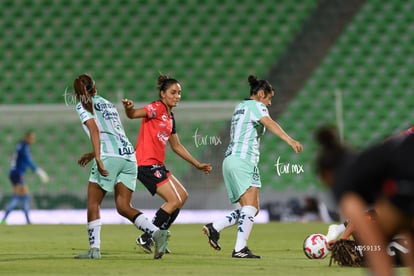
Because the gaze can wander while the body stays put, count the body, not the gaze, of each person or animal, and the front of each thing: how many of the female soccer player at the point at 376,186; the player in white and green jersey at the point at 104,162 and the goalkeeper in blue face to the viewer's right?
1

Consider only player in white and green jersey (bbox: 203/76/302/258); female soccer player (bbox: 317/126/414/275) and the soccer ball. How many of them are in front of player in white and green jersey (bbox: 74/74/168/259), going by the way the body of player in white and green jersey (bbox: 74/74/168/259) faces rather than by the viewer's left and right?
0

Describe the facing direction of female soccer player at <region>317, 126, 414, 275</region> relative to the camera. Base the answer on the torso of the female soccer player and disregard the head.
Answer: to the viewer's left

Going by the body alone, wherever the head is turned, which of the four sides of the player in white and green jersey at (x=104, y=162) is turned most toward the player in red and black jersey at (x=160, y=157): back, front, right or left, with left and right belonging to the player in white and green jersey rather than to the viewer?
right

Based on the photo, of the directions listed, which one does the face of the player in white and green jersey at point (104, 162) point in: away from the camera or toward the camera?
away from the camera

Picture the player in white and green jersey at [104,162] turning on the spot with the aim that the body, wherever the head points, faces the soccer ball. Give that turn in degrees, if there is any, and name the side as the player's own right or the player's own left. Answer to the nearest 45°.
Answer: approximately 135° to the player's own right

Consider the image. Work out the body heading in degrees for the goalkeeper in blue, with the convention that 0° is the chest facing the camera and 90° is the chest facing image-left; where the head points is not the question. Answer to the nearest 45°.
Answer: approximately 270°

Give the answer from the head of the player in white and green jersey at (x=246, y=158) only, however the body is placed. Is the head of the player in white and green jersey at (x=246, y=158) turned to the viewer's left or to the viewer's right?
to the viewer's right

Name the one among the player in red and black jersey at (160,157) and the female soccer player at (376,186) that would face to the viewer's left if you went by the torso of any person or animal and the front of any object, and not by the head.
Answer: the female soccer player

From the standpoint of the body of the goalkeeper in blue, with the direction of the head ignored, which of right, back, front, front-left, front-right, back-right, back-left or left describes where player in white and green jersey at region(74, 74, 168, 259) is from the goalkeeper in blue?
right

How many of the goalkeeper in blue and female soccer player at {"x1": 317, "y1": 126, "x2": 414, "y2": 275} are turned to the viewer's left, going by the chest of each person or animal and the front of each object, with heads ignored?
1

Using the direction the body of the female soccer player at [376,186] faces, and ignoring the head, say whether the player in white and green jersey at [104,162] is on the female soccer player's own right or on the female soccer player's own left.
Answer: on the female soccer player's own right

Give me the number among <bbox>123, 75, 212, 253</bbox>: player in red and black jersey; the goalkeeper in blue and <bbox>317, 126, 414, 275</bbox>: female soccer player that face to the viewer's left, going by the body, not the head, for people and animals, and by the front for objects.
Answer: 1
